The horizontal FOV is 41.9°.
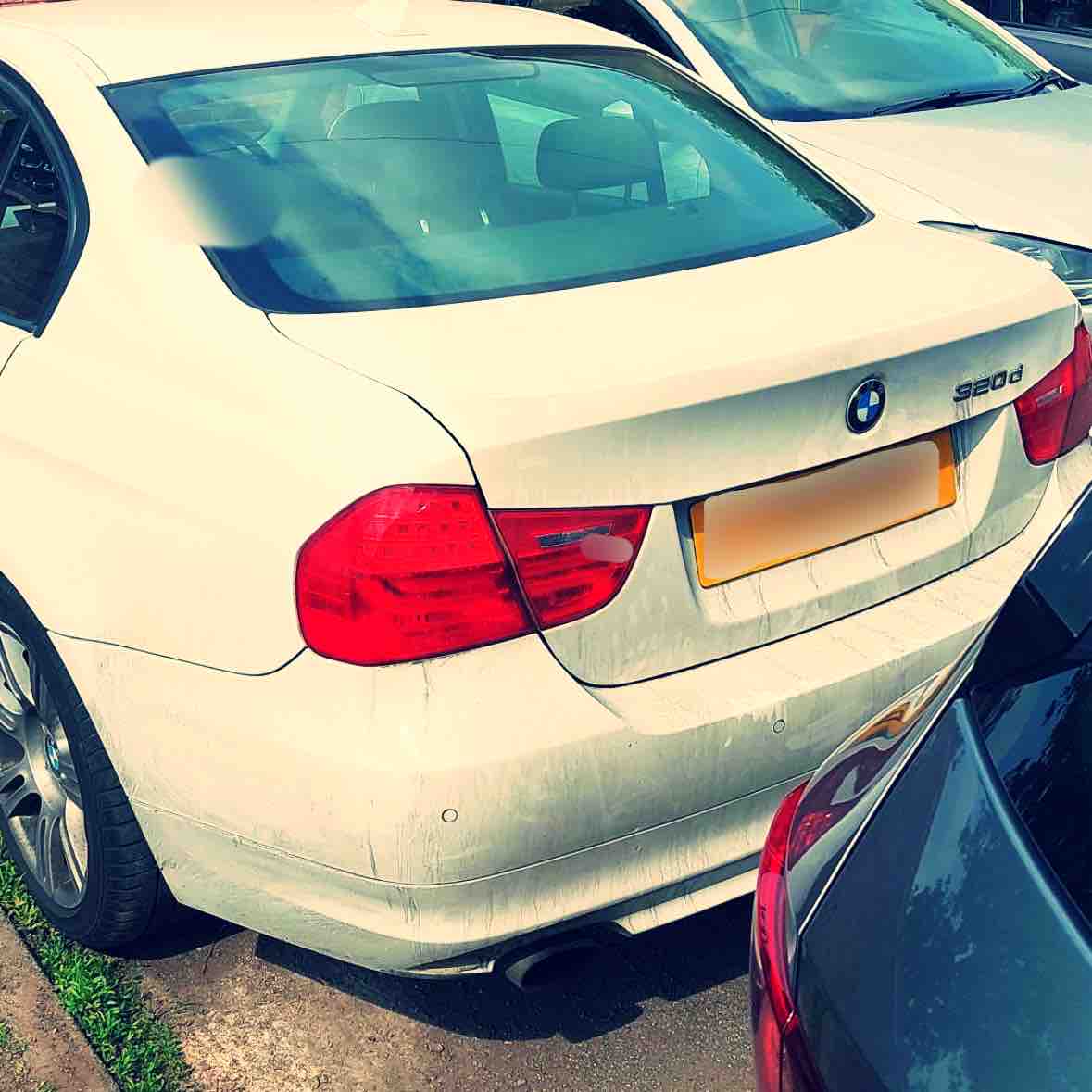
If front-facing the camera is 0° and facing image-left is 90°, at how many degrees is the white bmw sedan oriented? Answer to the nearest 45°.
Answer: approximately 135°

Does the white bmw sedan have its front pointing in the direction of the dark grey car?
no
